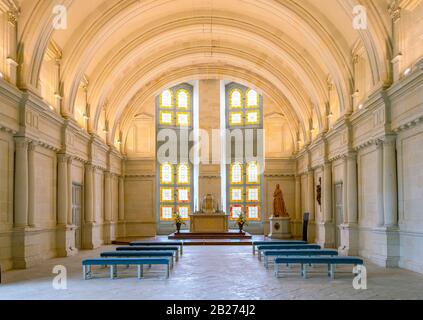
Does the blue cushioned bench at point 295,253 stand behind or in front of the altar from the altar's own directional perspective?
in front

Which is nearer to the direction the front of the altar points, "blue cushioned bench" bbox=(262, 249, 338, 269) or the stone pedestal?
the blue cushioned bench

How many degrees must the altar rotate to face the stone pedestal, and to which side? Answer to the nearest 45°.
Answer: approximately 90° to its left

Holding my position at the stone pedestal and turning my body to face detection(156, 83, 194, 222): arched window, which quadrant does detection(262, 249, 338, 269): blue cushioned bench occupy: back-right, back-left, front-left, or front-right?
back-left

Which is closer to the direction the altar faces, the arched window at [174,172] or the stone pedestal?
the stone pedestal

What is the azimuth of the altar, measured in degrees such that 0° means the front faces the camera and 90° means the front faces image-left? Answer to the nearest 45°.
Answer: approximately 0°

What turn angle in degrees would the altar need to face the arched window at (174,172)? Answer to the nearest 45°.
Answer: approximately 180°

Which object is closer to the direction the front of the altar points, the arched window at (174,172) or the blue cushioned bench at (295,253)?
the blue cushioned bench
